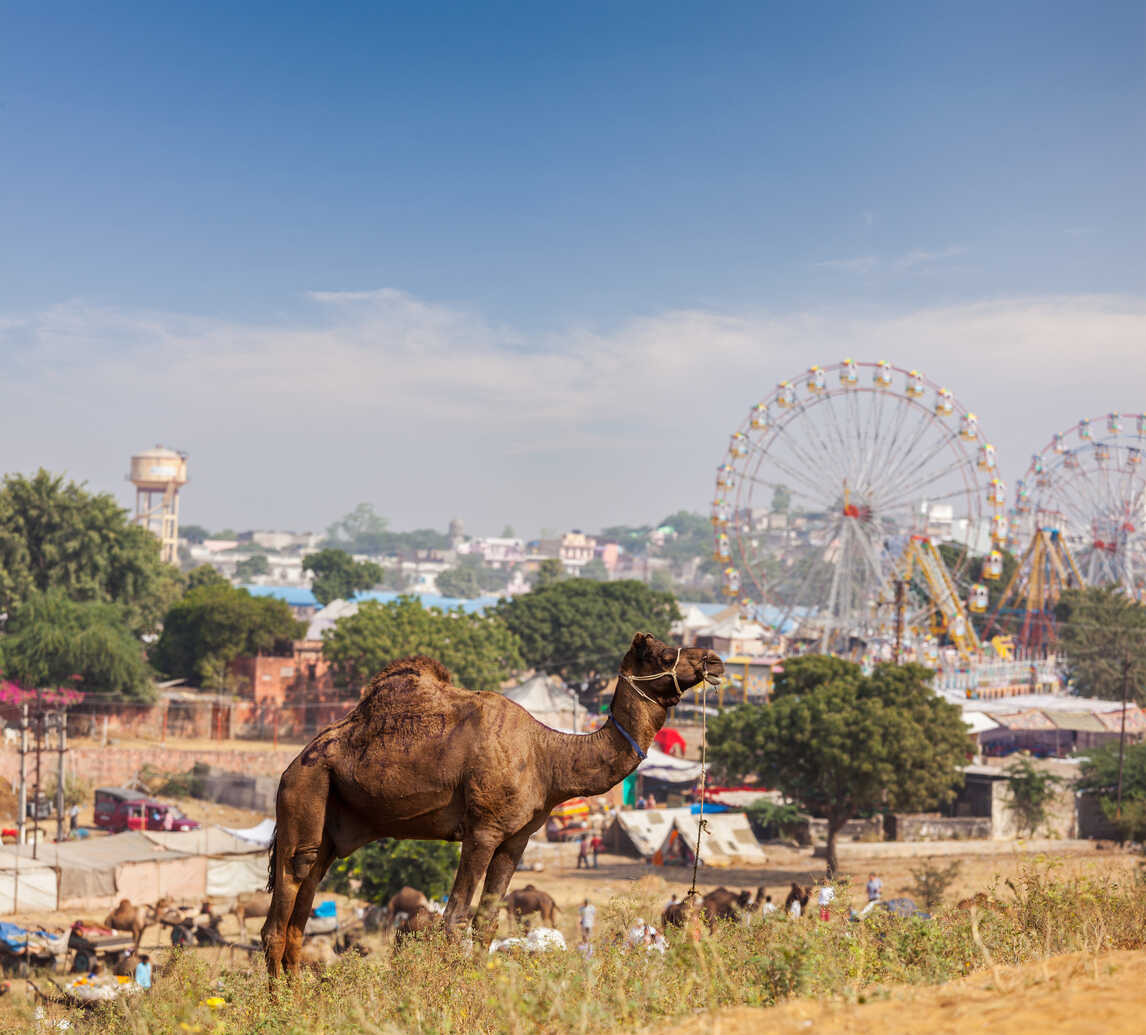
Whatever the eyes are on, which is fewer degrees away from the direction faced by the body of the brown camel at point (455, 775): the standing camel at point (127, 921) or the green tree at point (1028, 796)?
the green tree

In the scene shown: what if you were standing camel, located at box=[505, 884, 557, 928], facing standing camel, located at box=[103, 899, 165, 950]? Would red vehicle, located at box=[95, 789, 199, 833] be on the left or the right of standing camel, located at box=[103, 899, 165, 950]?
right

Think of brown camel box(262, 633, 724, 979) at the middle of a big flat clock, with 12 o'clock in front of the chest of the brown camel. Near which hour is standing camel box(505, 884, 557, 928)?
The standing camel is roughly at 9 o'clock from the brown camel.

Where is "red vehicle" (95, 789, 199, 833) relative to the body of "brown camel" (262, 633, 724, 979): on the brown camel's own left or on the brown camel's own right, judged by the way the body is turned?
on the brown camel's own left

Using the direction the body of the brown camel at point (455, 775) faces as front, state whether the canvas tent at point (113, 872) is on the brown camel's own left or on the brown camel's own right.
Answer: on the brown camel's own left

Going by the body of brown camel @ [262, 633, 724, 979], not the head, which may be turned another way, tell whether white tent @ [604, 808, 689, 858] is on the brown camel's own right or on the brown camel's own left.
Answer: on the brown camel's own left

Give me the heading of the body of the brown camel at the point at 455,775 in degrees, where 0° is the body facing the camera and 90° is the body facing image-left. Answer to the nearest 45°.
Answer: approximately 270°

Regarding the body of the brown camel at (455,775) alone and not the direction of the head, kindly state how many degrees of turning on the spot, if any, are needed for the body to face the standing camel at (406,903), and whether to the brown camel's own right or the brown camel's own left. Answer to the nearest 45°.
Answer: approximately 90° to the brown camel's own left
